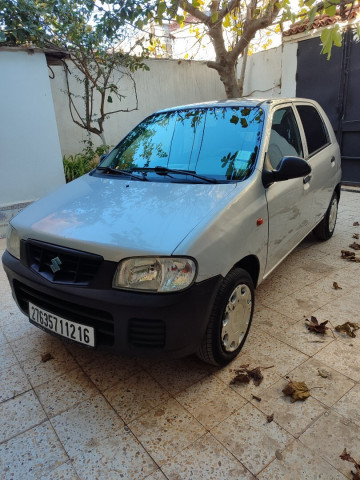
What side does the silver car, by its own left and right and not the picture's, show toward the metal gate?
back

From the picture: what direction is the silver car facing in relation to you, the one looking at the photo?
facing the viewer and to the left of the viewer

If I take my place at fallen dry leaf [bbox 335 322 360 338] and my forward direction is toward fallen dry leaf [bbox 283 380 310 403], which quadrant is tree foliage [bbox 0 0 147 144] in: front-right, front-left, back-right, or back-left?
back-right

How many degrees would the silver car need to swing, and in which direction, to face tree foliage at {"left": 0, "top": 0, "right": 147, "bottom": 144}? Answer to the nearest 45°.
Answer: approximately 135° to its right

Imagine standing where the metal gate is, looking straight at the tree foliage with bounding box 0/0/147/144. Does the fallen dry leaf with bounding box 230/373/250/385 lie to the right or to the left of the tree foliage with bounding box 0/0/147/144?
left

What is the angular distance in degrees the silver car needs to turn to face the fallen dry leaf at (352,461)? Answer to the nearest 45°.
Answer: approximately 90° to its left
